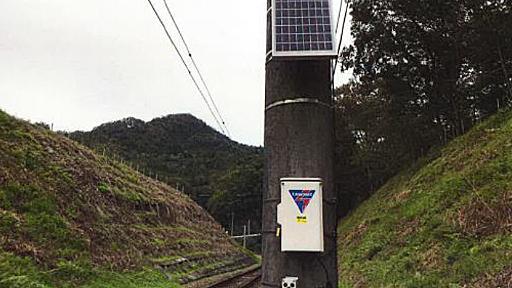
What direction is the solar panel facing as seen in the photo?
toward the camera
